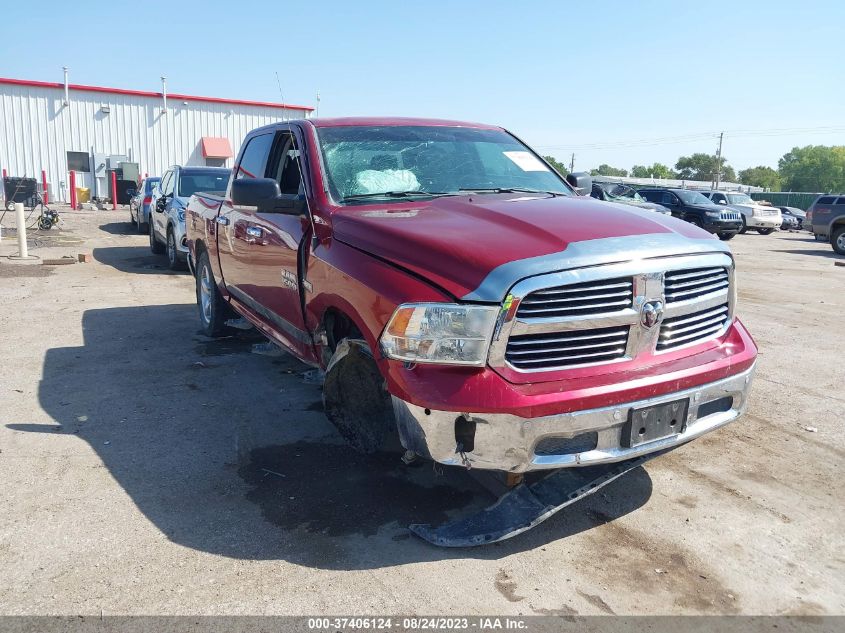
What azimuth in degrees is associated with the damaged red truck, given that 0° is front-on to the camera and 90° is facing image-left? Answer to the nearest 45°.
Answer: approximately 315°

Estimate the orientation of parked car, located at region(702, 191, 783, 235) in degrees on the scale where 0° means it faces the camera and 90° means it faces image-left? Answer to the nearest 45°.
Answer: approximately 315°

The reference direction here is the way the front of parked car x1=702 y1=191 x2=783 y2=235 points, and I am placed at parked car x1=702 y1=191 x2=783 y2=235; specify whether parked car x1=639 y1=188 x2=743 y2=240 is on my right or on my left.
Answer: on my right

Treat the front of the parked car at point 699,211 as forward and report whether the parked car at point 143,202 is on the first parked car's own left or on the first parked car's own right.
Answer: on the first parked car's own right

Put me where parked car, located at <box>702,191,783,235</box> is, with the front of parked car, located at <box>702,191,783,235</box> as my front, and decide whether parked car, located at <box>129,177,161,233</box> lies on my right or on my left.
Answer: on my right

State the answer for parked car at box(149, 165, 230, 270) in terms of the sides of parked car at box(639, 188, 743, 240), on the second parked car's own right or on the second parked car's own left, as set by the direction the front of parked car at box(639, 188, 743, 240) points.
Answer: on the second parked car's own right
